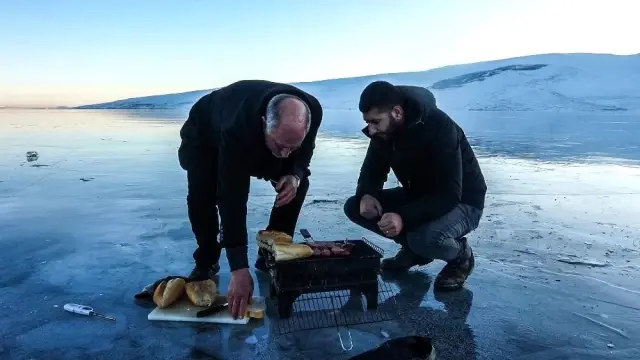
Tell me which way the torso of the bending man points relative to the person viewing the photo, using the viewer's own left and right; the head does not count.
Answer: facing the viewer and to the right of the viewer
